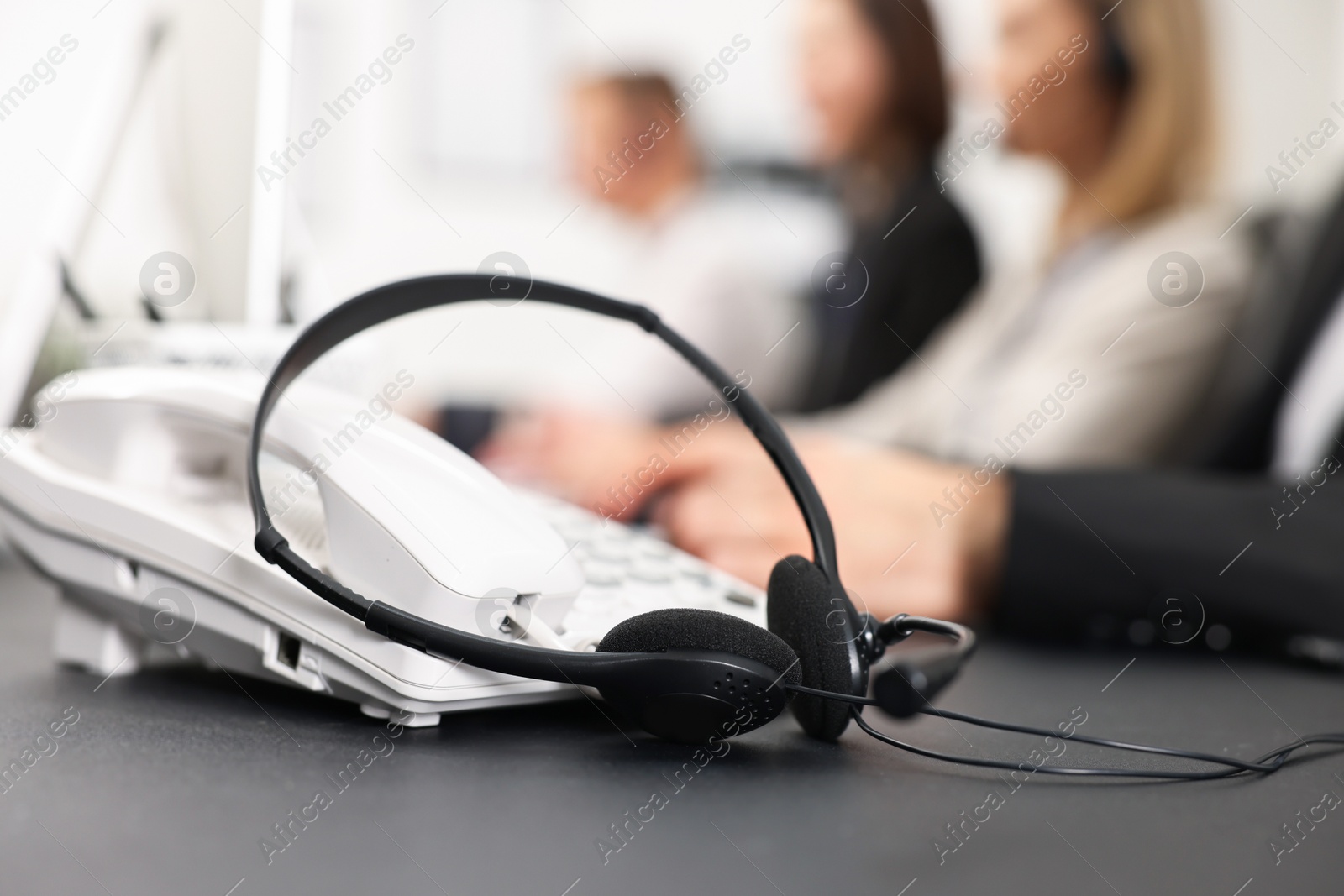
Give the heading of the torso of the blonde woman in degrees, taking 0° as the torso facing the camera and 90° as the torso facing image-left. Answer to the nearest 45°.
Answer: approximately 90°

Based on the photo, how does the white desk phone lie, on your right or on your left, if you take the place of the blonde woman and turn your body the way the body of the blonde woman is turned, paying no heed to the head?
on your left

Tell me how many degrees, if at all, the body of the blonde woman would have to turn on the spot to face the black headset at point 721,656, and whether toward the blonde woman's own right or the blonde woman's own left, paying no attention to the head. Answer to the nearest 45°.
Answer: approximately 90° to the blonde woman's own left
